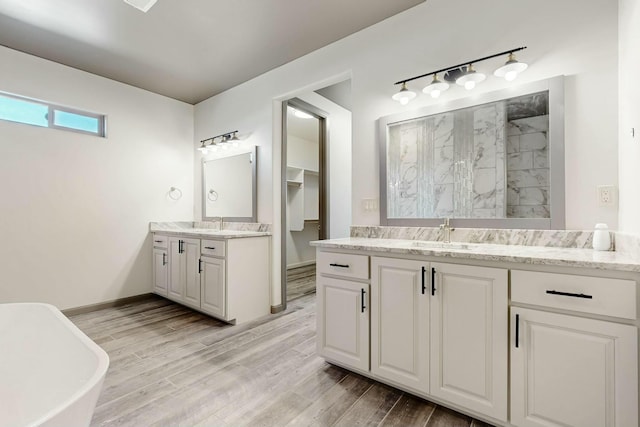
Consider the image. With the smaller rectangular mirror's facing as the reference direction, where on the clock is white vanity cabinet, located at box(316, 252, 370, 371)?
The white vanity cabinet is roughly at 10 o'clock from the smaller rectangular mirror.

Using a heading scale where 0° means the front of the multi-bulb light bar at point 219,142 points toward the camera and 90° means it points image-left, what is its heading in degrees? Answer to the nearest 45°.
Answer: approximately 45°

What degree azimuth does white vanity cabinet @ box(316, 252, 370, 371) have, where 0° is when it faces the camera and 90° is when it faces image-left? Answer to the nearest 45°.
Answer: approximately 45°

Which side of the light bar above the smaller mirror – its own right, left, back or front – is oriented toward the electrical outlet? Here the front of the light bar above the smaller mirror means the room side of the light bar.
left

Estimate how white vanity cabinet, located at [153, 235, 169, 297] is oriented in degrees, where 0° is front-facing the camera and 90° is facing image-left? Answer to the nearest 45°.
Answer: approximately 45°

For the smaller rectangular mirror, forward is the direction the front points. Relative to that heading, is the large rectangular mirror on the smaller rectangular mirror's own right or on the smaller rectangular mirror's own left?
on the smaller rectangular mirror's own left
